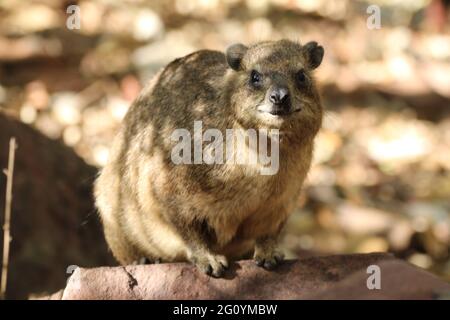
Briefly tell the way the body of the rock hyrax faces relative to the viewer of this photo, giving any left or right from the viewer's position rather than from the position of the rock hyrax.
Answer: facing the viewer and to the right of the viewer

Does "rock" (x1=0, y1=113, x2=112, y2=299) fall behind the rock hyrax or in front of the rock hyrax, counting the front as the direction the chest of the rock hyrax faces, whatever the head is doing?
behind
